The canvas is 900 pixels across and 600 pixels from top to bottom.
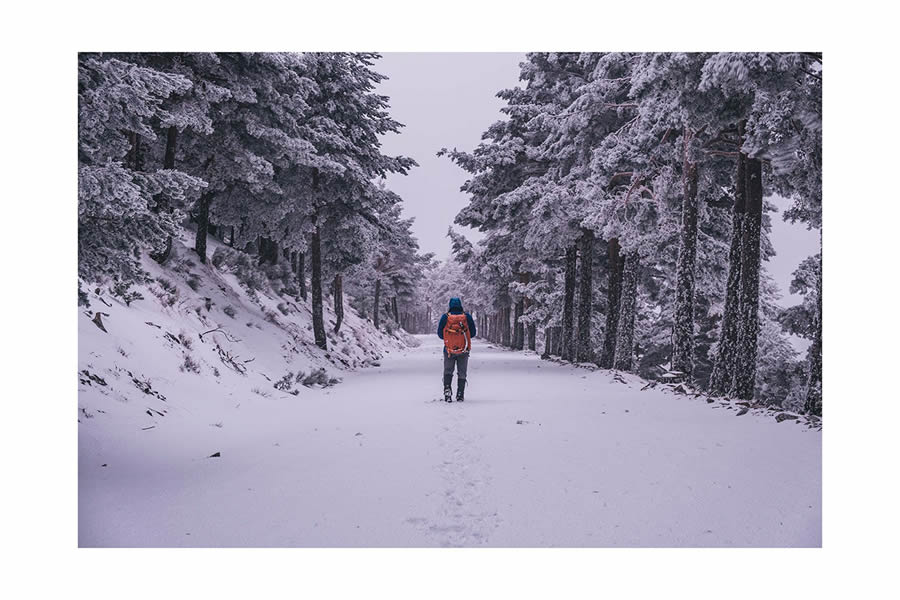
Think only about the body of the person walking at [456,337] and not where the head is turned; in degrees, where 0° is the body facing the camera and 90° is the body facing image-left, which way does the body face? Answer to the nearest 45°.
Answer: approximately 180°
